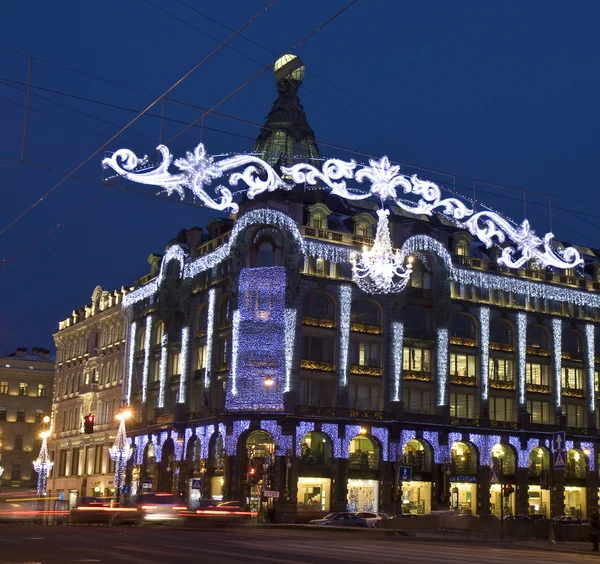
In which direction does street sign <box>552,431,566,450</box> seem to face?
toward the camera
